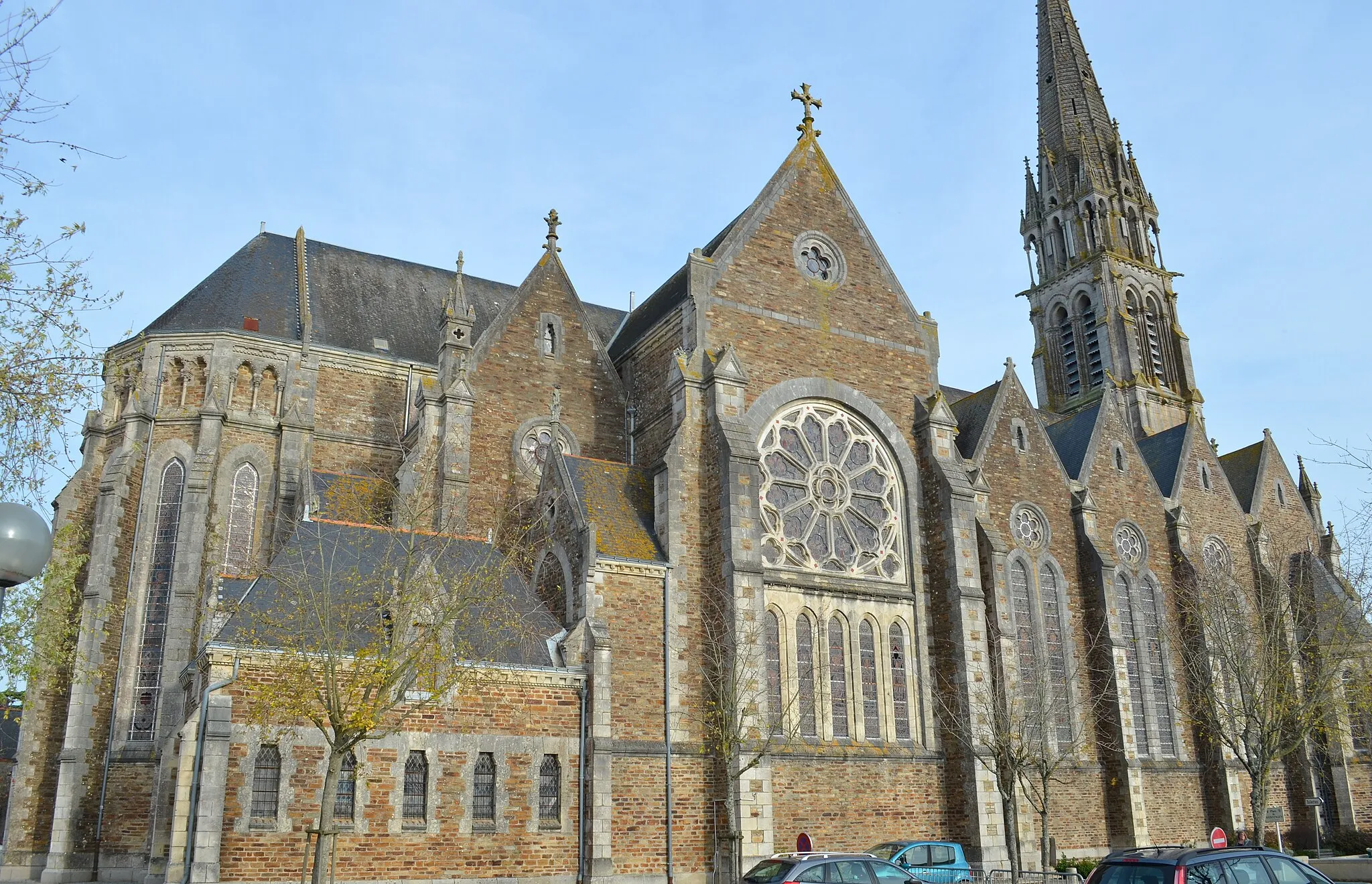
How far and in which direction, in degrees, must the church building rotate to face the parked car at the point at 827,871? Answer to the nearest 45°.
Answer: approximately 135° to its right

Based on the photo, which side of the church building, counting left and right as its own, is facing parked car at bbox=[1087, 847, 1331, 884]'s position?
right

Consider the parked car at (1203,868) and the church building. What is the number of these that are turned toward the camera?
0

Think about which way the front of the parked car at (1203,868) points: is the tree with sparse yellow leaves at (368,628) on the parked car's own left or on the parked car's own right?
on the parked car's own left

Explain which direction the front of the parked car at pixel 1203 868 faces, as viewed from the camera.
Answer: facing away from the viewer and to the right of the viewer

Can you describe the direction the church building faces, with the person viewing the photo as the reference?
facing away from the viewer and to the right of the viewer

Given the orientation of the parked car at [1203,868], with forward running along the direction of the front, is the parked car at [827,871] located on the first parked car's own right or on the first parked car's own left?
on the first parked car's own left

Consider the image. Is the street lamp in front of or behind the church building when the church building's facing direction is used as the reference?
behind

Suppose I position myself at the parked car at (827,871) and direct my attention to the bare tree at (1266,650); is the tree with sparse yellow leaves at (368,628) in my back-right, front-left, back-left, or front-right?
back-left

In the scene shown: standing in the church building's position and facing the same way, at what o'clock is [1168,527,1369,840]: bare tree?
The bare tree is roughly at 1 o'clock from the church building.

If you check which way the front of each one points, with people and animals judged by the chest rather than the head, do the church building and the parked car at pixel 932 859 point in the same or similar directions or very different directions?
very different directions
